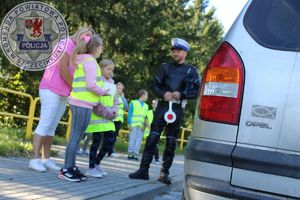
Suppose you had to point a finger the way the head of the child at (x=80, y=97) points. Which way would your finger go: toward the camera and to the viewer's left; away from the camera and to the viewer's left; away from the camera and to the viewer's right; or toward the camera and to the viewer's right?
away from the camera and to the viewer's right

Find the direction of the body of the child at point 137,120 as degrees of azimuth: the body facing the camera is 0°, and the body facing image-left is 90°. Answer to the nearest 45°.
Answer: approximately 315°

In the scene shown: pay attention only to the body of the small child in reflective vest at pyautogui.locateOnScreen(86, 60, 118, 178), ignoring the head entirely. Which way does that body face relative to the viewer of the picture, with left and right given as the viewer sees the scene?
facing the viewer and to the right of the viewer

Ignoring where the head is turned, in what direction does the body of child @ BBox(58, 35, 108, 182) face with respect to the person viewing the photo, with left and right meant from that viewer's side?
facing to the right of the viewer

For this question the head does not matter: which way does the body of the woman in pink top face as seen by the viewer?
to the viewer's right

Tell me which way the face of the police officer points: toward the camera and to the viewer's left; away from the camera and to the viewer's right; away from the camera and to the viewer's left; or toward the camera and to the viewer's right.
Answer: toward the camera and to the viewer's left

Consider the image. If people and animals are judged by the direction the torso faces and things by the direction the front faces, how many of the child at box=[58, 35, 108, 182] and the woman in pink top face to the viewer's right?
2

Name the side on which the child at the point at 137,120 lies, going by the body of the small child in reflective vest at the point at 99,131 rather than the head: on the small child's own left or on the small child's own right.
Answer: on the small child's own left

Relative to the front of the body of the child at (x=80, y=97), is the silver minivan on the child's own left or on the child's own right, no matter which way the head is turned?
on the child's own right
